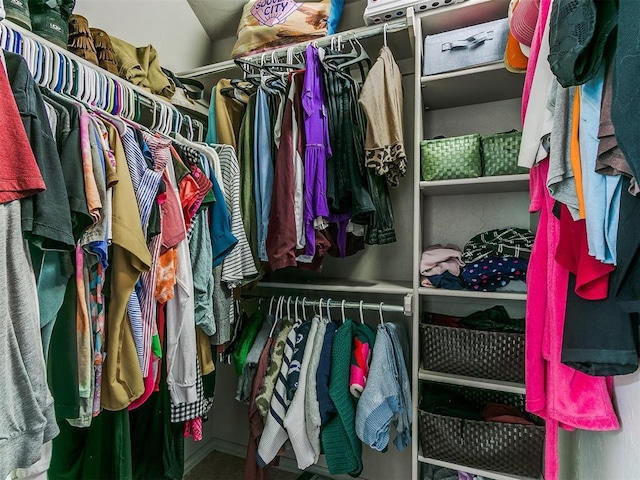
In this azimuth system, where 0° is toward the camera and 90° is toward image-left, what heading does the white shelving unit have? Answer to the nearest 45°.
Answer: approximately 45°

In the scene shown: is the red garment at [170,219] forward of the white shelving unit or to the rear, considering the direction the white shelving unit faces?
forward

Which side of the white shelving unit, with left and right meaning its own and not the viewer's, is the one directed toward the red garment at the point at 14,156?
front
